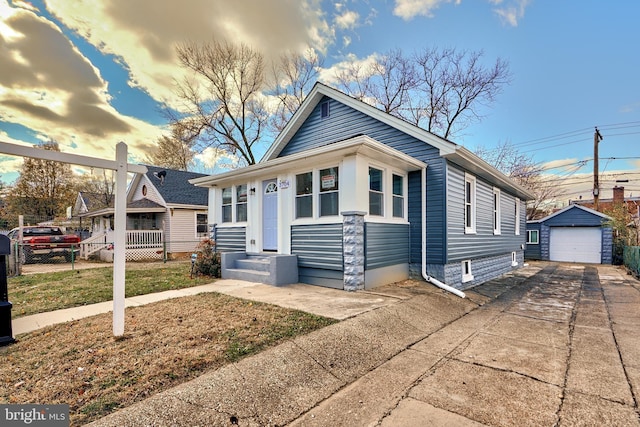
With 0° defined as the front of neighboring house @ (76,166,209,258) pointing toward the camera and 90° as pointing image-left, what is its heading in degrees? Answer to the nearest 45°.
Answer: approximately 45°

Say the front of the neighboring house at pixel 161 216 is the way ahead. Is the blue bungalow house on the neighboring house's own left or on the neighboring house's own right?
on the neighboring house's own left

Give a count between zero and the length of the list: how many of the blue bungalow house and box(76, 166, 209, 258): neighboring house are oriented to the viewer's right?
0

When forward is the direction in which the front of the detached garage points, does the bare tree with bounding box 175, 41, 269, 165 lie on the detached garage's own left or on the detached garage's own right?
on the detached garage's own right

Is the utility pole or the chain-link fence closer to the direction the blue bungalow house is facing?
the chain-link fence

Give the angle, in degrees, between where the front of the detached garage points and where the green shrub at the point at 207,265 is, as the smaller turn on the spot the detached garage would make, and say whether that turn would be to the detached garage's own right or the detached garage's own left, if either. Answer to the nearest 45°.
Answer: approximately 45° to the detached garage's own right

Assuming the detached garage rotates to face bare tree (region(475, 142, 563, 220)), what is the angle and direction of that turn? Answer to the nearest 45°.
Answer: approximately 135° to its right

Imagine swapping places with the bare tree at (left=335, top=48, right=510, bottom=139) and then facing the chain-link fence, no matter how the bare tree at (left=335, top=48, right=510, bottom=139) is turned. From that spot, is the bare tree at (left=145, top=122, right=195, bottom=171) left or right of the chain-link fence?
right

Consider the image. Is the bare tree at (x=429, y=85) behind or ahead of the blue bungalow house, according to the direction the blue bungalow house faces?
behind

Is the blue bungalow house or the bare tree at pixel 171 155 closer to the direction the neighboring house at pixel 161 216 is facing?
the blue bungalow house

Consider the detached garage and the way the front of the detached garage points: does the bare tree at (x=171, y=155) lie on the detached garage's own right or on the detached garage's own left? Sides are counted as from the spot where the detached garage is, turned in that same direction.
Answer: on the detached garage's own right

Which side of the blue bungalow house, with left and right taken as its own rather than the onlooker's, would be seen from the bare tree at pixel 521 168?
back

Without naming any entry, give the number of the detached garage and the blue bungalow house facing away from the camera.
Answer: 0

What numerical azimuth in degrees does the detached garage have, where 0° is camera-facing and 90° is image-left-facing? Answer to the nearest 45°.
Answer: approximately 0°
